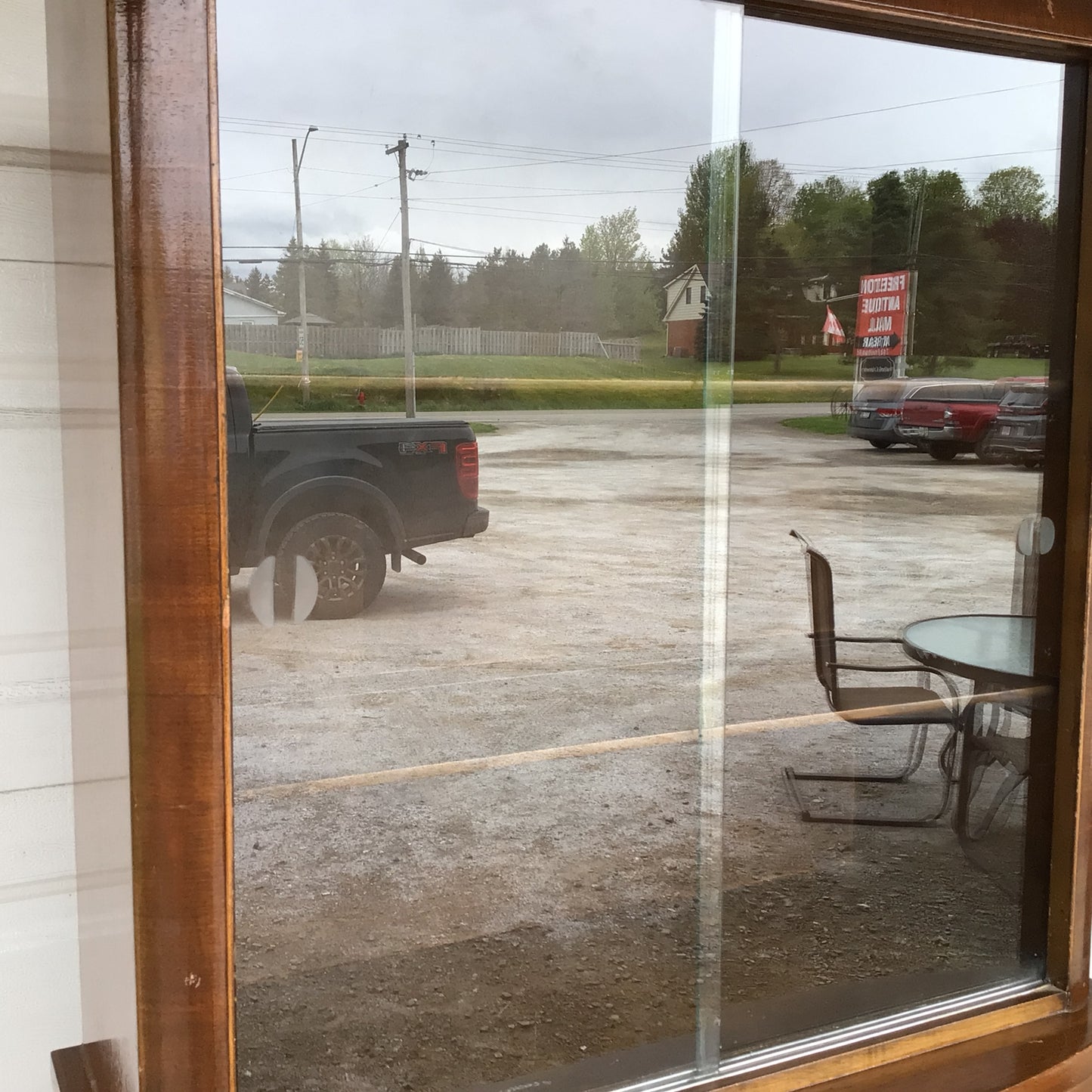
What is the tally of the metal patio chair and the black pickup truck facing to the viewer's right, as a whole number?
1

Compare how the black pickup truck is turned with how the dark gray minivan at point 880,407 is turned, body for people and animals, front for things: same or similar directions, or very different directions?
very different directions

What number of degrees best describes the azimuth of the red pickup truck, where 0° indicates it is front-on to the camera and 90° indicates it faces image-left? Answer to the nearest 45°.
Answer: approximately 225°

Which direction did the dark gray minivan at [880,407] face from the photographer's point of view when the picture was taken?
facing away from the viewer and to the right of the viewer

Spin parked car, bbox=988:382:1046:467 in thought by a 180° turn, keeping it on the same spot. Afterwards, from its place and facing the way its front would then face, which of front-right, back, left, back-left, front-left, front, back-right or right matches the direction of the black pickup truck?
front

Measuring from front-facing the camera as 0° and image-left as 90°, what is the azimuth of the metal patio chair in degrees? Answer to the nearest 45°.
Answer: approximately 270°

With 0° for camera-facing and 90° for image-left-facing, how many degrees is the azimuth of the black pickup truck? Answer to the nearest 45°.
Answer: approximately 90°

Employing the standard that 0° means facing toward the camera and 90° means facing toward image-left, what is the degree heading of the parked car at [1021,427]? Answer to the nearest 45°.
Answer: approximately 225°

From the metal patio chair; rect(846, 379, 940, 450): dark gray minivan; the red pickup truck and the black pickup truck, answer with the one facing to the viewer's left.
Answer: the black pickup truck
